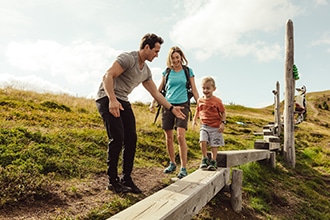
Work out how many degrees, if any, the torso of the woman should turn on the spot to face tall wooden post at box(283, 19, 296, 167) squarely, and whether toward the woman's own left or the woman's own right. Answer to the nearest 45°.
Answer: approximately 135° to the woman's own left

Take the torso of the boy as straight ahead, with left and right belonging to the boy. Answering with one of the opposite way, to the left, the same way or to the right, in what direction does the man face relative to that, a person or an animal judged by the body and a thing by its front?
to the left

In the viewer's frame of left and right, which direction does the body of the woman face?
facing the viewer

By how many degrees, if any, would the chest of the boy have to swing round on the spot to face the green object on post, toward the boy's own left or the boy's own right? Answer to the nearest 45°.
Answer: approximately 180°

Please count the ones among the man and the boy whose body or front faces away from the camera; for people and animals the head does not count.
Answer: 0

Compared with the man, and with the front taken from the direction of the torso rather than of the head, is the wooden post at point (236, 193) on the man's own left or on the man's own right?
on the man's own left

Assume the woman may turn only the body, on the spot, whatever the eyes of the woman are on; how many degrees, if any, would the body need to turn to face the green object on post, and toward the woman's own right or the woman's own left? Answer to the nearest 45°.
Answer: approximately 135° to the woman's own left

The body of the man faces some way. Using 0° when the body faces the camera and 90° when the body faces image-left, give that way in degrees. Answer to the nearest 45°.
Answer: approximately 315°

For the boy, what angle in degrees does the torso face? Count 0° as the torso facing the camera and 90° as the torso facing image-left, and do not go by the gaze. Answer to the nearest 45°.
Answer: approximately 45°

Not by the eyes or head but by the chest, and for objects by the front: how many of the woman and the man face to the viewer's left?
0
